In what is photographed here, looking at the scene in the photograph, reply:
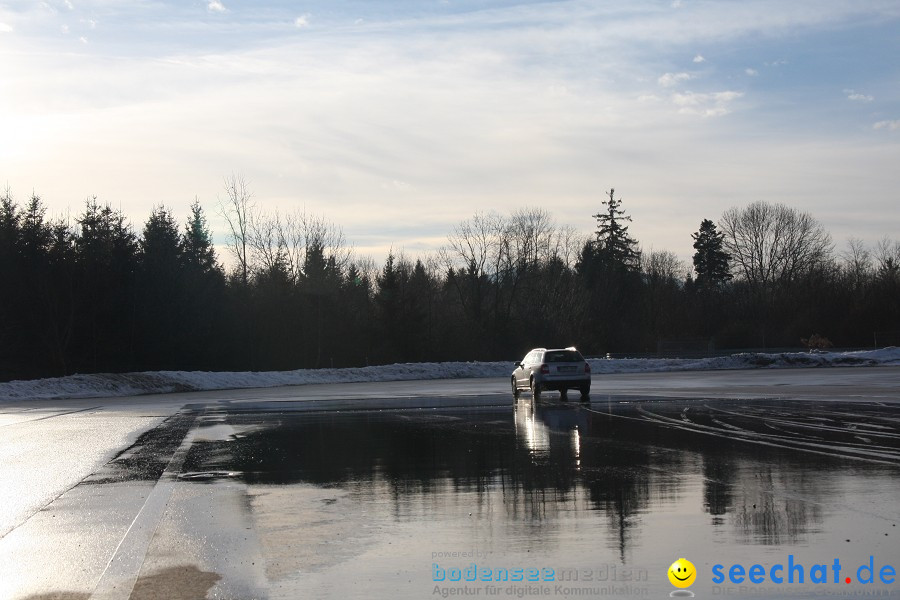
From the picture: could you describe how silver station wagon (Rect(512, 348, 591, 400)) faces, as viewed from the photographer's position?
facing away from the viewer and to the left of the viewer
